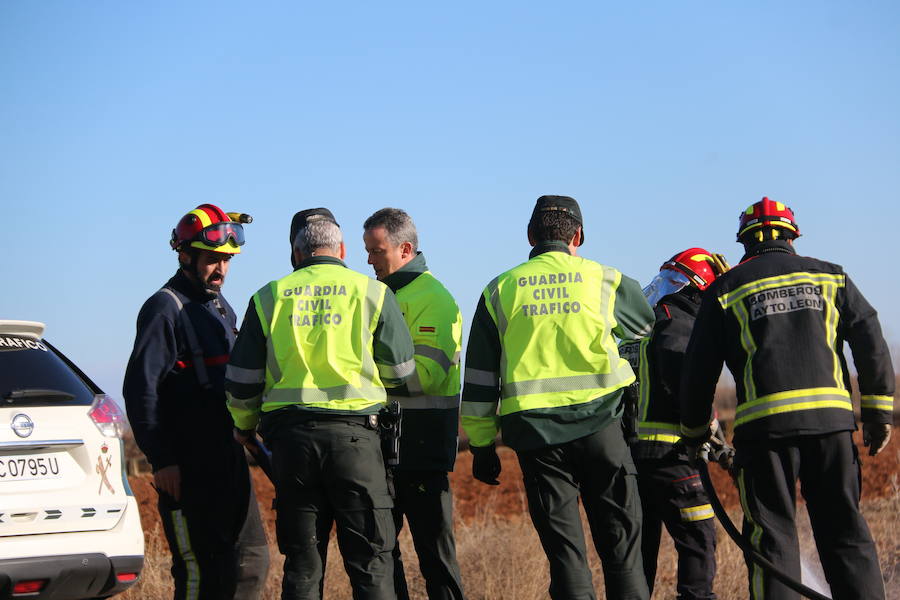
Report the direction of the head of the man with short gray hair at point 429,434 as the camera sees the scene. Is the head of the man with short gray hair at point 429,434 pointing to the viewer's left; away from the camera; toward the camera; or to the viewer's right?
to the viewer's left

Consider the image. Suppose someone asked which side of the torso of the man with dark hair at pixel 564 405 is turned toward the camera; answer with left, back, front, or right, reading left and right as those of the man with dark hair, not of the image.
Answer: back

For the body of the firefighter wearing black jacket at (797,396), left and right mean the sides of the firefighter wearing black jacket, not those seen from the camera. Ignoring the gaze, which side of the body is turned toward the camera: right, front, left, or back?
back

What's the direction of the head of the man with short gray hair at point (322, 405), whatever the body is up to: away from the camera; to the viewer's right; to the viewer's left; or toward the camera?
away from the camera

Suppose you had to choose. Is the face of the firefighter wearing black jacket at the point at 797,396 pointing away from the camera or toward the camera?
away from the camera

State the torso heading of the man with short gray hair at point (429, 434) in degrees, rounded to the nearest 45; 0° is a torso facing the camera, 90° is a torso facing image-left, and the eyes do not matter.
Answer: approximately 90°

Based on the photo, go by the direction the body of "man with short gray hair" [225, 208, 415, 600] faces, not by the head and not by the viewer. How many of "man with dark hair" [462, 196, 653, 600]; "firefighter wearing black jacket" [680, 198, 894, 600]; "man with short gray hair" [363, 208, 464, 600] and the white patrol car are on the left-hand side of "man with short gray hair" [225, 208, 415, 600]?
1

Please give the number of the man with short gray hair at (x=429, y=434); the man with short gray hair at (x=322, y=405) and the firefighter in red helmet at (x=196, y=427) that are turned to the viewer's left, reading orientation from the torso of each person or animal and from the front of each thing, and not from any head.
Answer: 1

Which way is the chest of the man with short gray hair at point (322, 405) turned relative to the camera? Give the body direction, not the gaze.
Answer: away from the camera

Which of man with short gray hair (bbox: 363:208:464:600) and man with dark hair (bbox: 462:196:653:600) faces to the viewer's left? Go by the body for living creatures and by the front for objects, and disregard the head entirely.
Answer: the man with short gray hair

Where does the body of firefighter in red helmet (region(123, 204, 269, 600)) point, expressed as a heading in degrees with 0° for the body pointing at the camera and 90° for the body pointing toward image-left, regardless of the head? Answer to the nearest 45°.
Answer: approximately 315°

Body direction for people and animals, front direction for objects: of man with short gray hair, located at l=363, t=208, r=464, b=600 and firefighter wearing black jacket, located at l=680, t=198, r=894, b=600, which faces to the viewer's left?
the man with short gray hair

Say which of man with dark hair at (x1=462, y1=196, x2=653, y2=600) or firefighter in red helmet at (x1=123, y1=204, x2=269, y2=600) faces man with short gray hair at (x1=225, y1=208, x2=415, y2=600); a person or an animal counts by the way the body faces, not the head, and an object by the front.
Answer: the firefighter in red helmet

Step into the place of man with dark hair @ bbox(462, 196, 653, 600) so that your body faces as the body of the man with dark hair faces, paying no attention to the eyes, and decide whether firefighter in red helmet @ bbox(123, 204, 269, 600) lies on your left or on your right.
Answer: on your left

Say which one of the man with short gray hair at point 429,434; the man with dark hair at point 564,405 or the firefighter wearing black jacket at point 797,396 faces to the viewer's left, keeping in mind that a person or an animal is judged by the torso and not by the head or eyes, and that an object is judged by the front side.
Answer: the man with short gray hair

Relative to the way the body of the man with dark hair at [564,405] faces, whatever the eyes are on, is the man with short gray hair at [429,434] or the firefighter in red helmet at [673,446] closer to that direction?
the firefighter in red helmet

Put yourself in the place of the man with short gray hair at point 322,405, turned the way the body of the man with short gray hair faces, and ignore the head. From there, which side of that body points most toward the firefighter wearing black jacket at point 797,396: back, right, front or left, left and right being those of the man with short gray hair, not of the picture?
right
